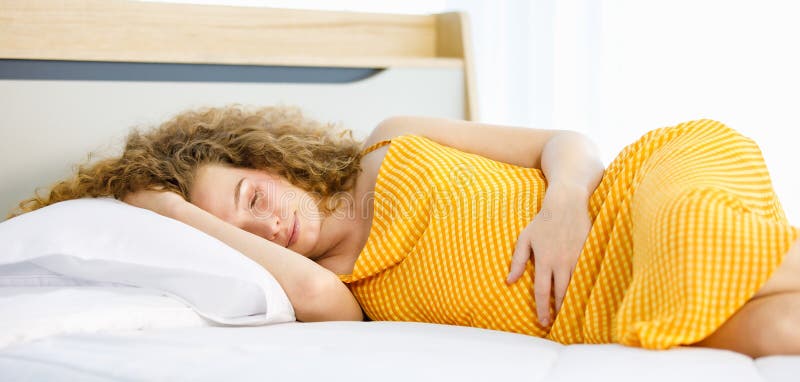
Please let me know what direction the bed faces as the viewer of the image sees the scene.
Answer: facing the viewer and to the right of the viewer
